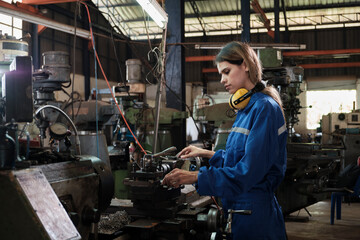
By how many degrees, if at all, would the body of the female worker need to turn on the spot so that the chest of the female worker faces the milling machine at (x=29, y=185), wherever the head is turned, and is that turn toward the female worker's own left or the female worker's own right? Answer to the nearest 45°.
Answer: approximately 45° to the female worker's own left

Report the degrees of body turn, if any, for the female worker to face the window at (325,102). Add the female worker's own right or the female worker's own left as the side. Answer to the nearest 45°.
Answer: approximately 90° to the female worker's own right

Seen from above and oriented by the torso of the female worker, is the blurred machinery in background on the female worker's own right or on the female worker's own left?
on the female worker's own right

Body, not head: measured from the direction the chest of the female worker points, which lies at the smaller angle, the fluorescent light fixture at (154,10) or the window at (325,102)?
the fluorescent light fixture

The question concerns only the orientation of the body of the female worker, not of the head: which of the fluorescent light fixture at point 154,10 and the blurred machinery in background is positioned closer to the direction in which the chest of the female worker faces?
the fluorescent light fixture

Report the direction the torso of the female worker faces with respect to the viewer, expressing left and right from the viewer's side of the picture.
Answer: facing to the left of the viewer
